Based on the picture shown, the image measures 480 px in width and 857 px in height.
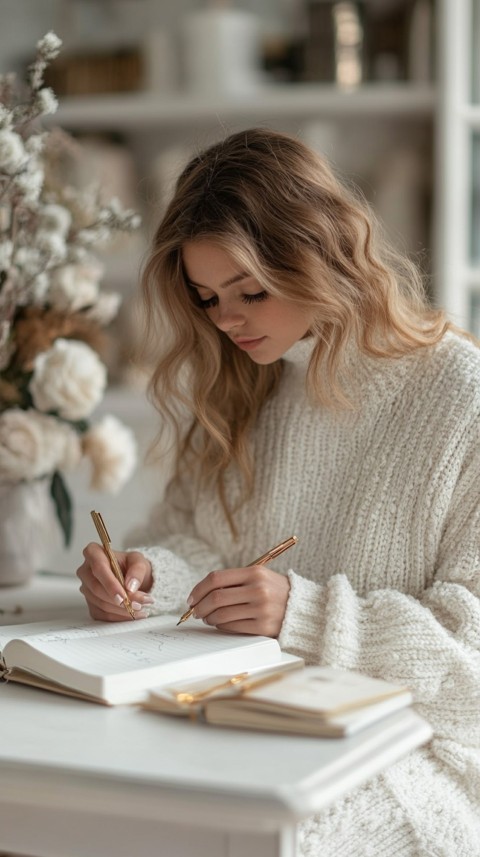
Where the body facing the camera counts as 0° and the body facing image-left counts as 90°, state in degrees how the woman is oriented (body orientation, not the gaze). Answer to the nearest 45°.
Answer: approximately 45°
